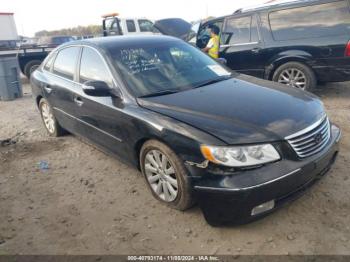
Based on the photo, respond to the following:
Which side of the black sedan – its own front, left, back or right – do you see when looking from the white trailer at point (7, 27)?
back

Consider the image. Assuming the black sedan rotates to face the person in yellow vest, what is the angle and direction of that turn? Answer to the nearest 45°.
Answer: approximately 135° to its left

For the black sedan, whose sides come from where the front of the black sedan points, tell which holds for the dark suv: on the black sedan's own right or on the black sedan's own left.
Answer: on the black sedan's own left

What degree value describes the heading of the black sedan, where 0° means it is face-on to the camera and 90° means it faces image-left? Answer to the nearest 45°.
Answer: approximately 315°
